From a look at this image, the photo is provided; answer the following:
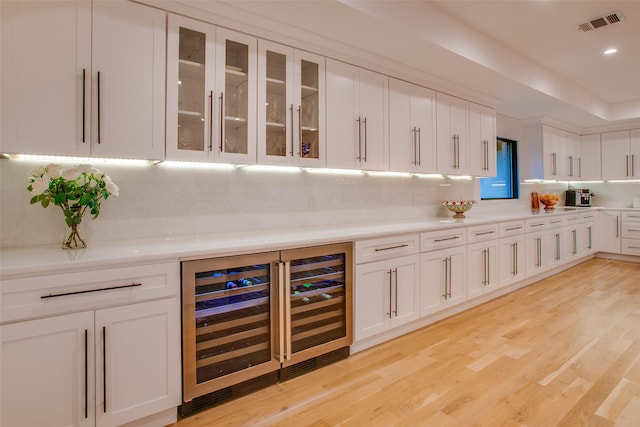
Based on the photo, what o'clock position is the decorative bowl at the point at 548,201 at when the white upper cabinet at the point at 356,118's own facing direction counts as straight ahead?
The decorative bowl is roughly at 9 o'clock from the white upper cabinet.

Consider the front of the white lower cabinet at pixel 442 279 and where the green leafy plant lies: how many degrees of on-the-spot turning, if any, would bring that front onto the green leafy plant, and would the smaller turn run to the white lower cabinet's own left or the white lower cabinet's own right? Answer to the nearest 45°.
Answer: approximately 90° to the white lower cabinet's own right

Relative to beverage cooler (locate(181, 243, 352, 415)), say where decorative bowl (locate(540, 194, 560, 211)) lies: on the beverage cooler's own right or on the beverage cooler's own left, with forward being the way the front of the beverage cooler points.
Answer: on the beverage cooler's own left

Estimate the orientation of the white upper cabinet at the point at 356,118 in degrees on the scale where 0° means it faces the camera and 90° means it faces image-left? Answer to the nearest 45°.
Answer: approximately 315°

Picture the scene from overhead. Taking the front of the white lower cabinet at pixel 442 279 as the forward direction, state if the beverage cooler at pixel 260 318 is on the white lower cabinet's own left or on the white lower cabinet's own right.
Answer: on the white lower cabinet's own right

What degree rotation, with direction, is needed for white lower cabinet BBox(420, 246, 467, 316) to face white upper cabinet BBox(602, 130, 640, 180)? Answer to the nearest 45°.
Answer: approximately 90° to its left

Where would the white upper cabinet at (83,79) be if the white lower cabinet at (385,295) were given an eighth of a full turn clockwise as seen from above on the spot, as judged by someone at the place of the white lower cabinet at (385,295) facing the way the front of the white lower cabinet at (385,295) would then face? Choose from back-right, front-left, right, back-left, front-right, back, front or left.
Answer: front-right

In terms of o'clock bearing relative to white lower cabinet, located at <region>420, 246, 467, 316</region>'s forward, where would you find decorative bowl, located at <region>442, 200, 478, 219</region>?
The decorative bowl is roughly at 8 o'clock from the white lower cabinet.

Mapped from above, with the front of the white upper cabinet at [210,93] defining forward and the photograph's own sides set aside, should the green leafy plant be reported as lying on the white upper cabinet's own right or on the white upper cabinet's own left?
on the white upper cabinet's own right

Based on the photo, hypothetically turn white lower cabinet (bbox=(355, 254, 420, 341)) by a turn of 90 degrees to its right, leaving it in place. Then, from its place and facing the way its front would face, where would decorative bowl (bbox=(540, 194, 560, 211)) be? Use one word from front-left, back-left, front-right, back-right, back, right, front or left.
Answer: back
